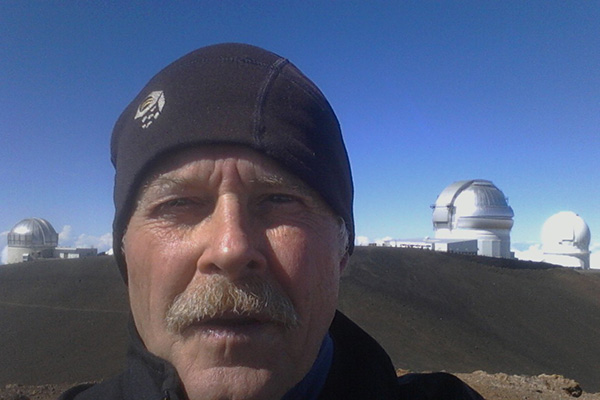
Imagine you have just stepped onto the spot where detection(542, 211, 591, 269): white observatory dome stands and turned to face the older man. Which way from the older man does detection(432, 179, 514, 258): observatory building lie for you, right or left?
right

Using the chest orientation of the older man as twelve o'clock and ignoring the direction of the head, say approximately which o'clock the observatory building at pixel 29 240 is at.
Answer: The observatory building is roughly at 5 o'clock from the older man.

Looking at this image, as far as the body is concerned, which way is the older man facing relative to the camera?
toward the camera

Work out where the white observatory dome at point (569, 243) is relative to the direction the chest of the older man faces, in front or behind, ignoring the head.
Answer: behind

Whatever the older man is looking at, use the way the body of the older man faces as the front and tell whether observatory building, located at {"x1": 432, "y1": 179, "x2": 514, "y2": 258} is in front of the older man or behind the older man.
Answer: behind

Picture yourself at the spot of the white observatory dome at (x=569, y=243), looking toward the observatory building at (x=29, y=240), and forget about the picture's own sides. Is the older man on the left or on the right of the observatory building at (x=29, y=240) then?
left

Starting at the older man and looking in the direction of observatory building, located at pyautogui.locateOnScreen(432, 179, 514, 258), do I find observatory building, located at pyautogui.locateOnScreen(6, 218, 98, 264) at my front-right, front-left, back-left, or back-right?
front-left
